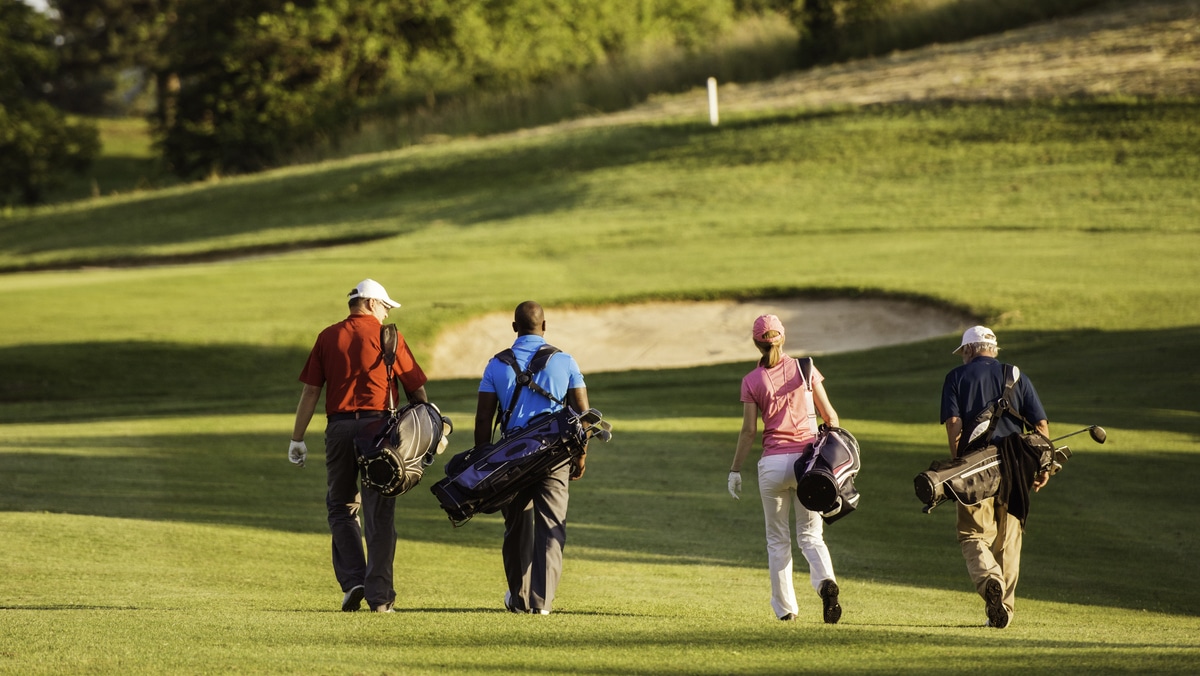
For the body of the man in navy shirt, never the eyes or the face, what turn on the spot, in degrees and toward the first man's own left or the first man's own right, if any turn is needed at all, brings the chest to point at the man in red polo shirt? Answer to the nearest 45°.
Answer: approximately 90° to the first man's own left

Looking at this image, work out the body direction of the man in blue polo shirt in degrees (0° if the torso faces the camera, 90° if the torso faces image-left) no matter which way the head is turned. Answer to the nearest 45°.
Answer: approximately 180°

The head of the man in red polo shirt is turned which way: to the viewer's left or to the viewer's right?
to the viewer's right

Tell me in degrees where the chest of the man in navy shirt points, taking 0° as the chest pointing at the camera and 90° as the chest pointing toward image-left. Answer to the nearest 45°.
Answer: approximately 180°

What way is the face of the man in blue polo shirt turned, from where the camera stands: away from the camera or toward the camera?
away from the camera

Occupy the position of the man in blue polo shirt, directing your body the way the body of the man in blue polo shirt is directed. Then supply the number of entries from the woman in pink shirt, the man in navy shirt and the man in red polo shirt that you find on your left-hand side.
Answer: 1

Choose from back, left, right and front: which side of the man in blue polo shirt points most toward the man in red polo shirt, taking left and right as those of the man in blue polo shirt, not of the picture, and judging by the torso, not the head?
left

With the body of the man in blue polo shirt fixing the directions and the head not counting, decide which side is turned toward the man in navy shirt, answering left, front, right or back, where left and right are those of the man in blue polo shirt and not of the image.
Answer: right

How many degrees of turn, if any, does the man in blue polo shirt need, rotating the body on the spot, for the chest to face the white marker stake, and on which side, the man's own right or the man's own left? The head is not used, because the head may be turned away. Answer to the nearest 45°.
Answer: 0° — they already face it

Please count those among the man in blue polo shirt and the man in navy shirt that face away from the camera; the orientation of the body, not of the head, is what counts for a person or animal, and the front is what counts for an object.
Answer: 2

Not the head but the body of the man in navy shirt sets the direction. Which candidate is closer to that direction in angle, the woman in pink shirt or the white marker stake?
the white marker stake

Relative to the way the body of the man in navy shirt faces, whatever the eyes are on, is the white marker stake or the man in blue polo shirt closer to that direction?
the white marker stake
